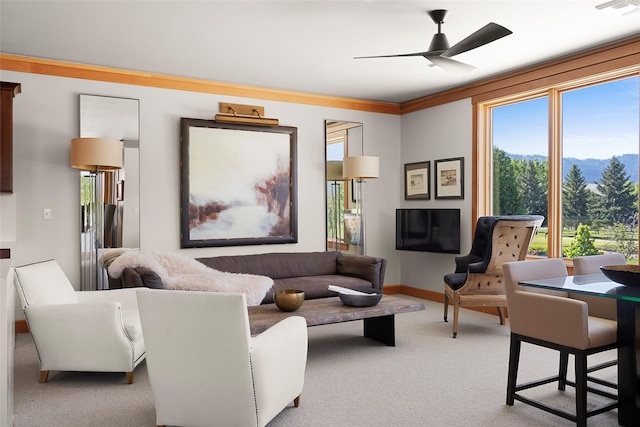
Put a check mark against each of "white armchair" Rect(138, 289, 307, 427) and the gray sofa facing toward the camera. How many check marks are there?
1

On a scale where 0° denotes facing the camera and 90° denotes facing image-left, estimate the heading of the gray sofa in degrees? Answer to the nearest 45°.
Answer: approximately 0°

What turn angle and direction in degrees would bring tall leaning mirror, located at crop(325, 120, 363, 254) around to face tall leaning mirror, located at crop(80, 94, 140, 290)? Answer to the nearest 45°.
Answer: approximately 90° to its right

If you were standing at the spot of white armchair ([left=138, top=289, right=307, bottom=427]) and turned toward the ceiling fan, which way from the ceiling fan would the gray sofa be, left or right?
left

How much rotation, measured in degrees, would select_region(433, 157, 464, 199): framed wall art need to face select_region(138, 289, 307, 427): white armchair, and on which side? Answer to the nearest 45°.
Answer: approximately 45° to its left

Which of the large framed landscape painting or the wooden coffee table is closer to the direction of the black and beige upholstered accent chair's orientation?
the wooden coffee table
